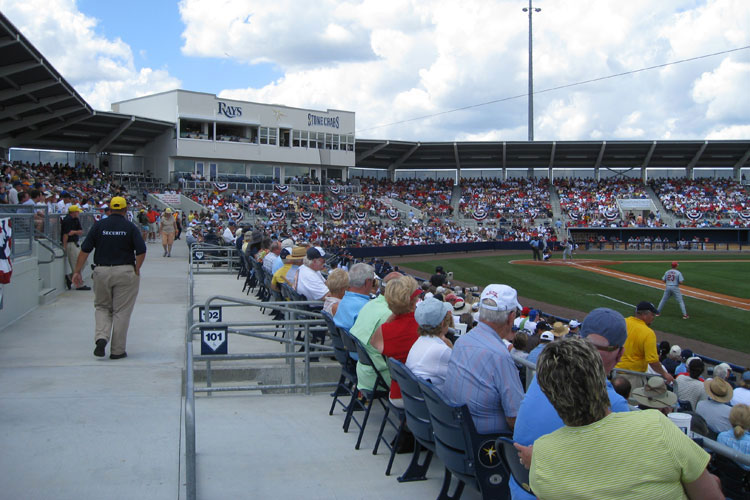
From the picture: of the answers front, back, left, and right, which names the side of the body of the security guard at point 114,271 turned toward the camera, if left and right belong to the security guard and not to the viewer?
back

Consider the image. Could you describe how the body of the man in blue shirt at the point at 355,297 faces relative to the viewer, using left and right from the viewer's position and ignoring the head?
facing away from the viewer and to the right of the viewer

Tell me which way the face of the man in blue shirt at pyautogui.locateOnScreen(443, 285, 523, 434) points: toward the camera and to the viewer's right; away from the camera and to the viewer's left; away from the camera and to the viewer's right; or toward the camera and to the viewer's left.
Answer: away from the camera and to the viewer's right

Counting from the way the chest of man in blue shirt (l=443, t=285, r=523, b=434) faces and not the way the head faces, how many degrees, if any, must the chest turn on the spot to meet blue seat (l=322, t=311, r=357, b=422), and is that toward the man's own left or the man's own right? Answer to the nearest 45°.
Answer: approximately 90° to the man's own left

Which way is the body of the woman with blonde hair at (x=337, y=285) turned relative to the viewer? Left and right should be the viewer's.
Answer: facing away from the viewer and to the right of the viewer

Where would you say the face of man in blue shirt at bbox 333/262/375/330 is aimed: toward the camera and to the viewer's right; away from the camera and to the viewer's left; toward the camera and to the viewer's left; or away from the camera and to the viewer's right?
away from the camera and to the viewer's right

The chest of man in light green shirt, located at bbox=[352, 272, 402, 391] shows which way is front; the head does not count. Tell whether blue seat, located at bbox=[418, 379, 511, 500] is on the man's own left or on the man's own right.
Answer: on the man's own right

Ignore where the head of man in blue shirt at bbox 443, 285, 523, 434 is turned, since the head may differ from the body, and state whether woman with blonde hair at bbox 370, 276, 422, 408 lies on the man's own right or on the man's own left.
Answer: on the man's own left

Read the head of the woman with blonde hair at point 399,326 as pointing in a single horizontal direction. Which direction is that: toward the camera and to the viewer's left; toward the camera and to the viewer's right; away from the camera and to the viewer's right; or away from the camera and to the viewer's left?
away from the camera and to the viewer's right

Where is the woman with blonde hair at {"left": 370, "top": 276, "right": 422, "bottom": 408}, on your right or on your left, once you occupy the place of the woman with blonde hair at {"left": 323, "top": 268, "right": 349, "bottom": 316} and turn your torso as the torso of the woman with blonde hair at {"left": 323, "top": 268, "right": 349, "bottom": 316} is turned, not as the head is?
on your right

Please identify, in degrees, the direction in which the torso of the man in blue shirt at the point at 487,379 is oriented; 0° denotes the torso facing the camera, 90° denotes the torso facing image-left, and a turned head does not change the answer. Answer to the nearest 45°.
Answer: approximately 225°

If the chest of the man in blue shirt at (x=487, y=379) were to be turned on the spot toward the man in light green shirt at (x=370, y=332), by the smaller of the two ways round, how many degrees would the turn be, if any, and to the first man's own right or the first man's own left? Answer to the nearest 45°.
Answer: approximately 90° to the first man's own left

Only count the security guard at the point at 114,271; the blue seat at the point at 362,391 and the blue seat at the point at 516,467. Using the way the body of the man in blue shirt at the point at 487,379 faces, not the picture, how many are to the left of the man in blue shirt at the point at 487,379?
2

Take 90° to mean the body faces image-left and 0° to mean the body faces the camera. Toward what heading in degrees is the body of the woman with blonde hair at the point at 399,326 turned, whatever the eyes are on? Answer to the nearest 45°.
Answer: approximately 225°

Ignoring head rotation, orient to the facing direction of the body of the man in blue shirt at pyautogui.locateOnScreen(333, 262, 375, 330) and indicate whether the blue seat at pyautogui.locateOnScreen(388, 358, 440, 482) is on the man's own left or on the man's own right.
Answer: on the man's own right
